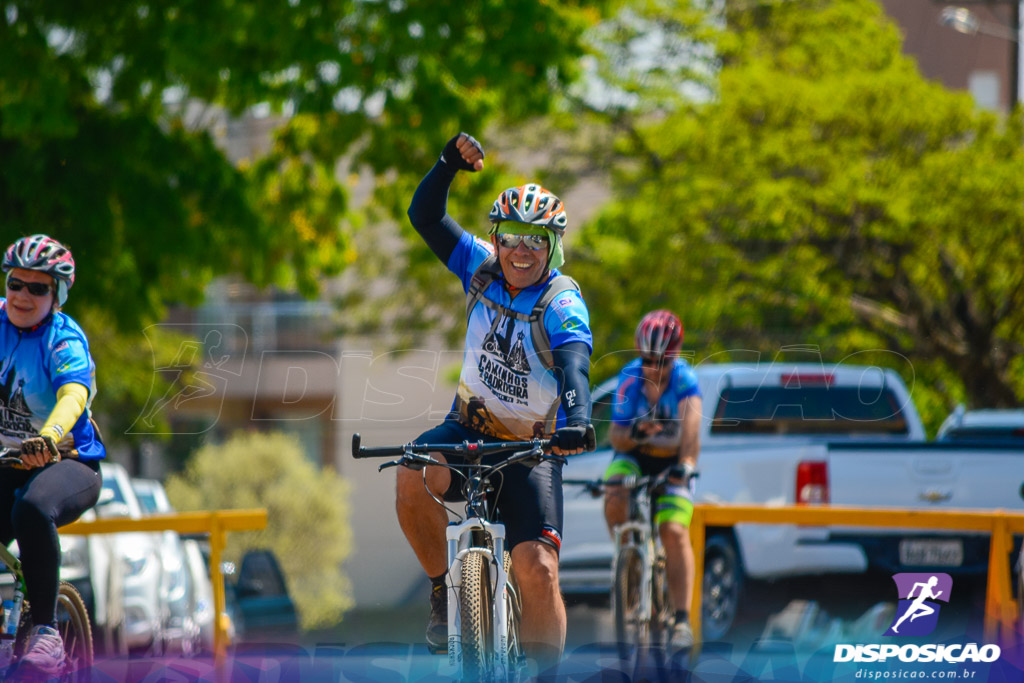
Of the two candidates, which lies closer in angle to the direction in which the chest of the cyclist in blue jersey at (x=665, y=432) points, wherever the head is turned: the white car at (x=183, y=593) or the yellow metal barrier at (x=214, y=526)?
the yellow metal barrier

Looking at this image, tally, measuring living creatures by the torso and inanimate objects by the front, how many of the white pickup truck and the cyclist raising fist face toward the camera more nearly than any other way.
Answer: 1

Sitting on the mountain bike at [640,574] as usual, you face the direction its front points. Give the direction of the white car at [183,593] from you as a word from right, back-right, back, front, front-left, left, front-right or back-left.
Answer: back-right

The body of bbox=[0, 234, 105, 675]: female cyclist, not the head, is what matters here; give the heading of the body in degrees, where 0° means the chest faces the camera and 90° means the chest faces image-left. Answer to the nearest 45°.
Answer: approximately 45°

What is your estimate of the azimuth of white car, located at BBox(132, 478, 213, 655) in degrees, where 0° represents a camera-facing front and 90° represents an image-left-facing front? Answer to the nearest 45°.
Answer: approximately 315°

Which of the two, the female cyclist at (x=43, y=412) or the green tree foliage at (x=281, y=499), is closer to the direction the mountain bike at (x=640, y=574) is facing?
the female cyclist

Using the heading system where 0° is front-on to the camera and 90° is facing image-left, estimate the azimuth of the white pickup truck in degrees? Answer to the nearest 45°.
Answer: approximately 135°
